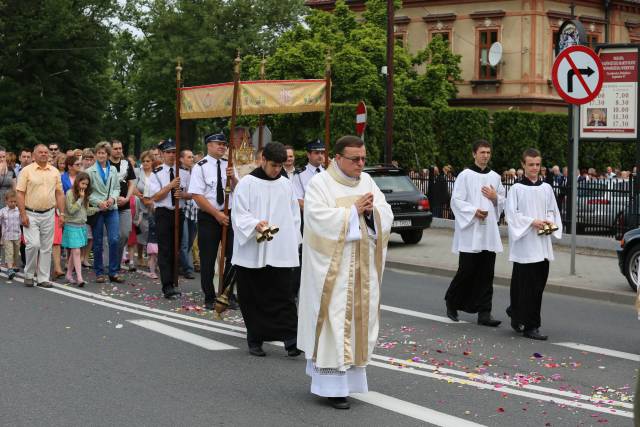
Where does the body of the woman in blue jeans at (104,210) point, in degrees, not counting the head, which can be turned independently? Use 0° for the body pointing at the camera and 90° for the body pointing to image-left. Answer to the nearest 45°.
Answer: approximately 0°

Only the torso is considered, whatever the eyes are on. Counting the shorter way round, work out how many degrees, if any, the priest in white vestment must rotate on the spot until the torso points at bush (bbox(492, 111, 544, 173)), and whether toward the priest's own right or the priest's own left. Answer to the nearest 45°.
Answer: approximately 135° to the priest's own left

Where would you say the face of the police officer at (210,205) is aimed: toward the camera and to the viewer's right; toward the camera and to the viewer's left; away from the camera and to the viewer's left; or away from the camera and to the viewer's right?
toward the camera and to the viewer's right

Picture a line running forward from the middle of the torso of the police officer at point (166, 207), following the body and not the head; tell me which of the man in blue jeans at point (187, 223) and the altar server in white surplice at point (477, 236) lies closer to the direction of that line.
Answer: the altar server in white surplice

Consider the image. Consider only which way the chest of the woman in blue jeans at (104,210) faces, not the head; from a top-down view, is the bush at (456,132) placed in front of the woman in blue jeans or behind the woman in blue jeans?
behind

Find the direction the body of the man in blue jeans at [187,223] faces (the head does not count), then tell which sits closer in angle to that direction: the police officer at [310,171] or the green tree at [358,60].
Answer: the police officer

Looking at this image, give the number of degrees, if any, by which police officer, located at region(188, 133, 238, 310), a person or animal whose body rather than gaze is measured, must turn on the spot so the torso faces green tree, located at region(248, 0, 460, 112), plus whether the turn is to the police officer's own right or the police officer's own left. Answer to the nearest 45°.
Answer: approximately 135° to the police officer's own left

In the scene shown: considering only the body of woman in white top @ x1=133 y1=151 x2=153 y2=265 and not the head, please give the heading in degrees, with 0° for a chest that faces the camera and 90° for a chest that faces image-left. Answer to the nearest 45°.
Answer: approximately 315°
